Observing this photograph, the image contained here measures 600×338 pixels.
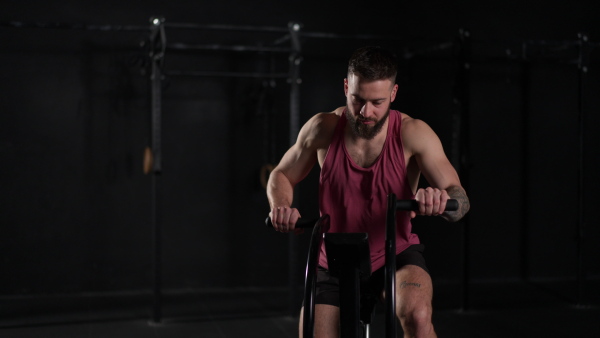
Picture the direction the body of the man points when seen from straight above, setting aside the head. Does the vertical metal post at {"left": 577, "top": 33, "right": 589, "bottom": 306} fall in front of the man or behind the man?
behind

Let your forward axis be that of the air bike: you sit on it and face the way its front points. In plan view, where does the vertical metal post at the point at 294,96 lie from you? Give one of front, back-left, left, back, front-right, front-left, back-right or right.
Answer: back

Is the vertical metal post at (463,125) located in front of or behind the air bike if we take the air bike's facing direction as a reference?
behind

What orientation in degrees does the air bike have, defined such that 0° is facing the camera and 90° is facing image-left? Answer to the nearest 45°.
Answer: approximately 0°

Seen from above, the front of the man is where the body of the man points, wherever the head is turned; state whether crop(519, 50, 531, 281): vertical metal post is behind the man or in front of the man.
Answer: behind

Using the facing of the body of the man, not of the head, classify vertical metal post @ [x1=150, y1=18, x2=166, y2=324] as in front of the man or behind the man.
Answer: behind

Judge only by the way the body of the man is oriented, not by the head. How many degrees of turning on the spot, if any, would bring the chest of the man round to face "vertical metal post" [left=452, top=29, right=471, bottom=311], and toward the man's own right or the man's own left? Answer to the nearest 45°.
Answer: approximately 180°
